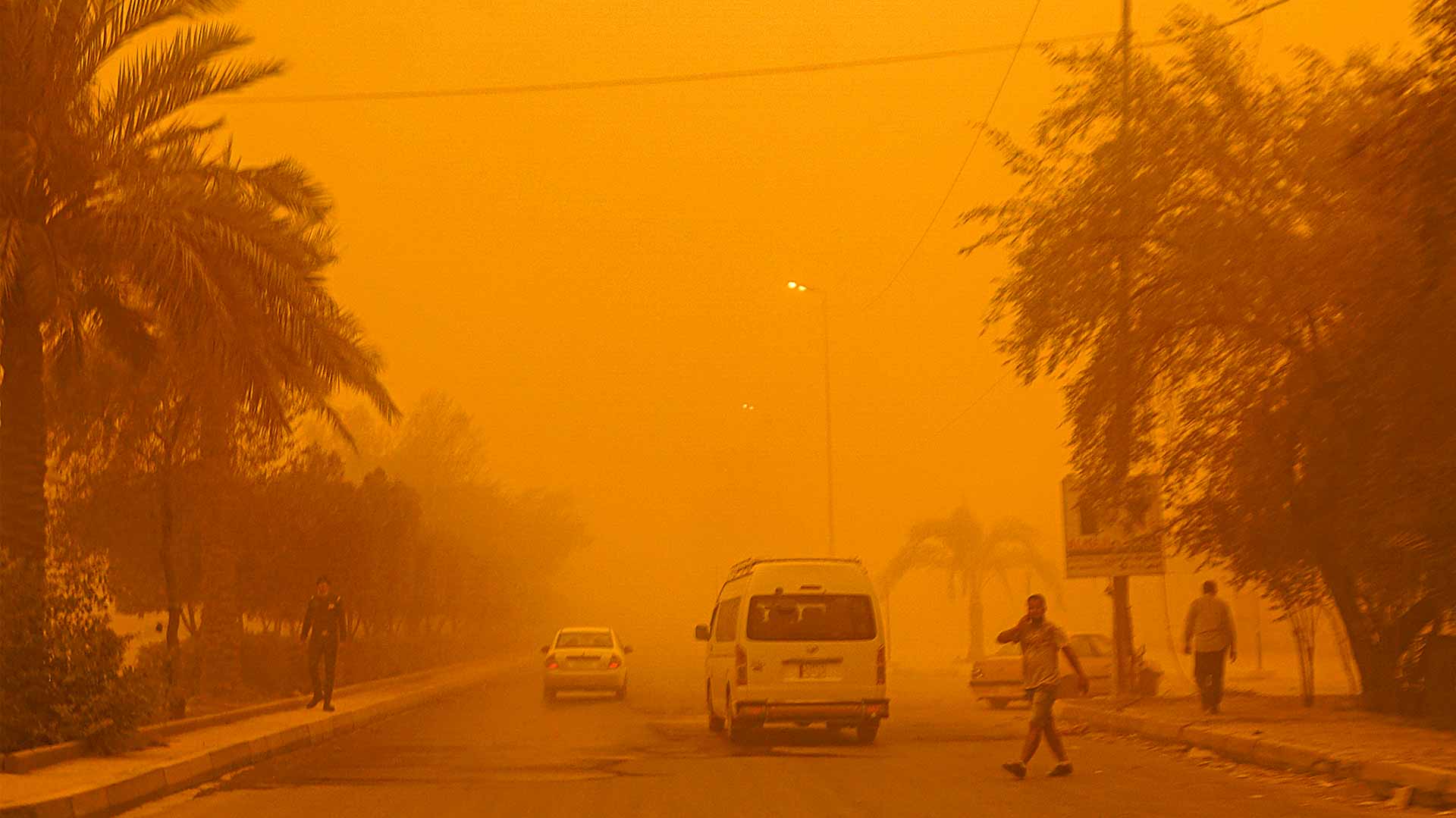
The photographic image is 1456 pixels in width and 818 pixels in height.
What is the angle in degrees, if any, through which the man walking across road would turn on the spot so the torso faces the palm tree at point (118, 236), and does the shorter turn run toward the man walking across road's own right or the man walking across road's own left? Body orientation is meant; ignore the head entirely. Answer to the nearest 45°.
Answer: approximately 45° to the man walking across road's own right

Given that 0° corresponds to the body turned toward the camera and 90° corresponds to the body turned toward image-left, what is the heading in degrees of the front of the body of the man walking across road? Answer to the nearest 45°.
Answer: approximately 45°

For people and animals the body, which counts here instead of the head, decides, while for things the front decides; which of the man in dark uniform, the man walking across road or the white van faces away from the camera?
the white van

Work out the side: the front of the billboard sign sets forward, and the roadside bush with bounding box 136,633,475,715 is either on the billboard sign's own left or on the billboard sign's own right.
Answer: on the billboard sign's own right

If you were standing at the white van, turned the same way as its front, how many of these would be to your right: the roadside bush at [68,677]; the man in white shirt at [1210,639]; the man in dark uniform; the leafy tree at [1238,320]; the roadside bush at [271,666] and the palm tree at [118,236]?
2

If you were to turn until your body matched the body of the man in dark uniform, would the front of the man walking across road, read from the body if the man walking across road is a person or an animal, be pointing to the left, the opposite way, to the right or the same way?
to the right

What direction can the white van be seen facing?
away from the camera
